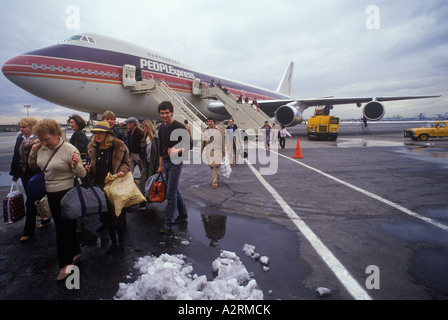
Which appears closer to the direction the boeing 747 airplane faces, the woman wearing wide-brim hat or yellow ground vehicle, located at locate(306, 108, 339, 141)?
the woman wearing wide-brim hat

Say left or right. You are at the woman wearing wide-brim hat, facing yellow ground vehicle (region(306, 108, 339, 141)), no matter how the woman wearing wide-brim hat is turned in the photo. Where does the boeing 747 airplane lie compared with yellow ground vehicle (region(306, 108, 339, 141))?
left

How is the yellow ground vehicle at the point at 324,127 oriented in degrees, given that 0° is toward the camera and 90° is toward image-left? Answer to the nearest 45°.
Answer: approximately 0°

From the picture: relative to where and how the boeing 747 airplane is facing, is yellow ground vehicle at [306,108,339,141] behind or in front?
behind

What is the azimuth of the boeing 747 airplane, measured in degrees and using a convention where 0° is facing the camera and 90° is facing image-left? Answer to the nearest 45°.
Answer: approximately 45°

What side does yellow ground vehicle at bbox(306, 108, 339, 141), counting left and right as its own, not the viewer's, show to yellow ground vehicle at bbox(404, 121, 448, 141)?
left
